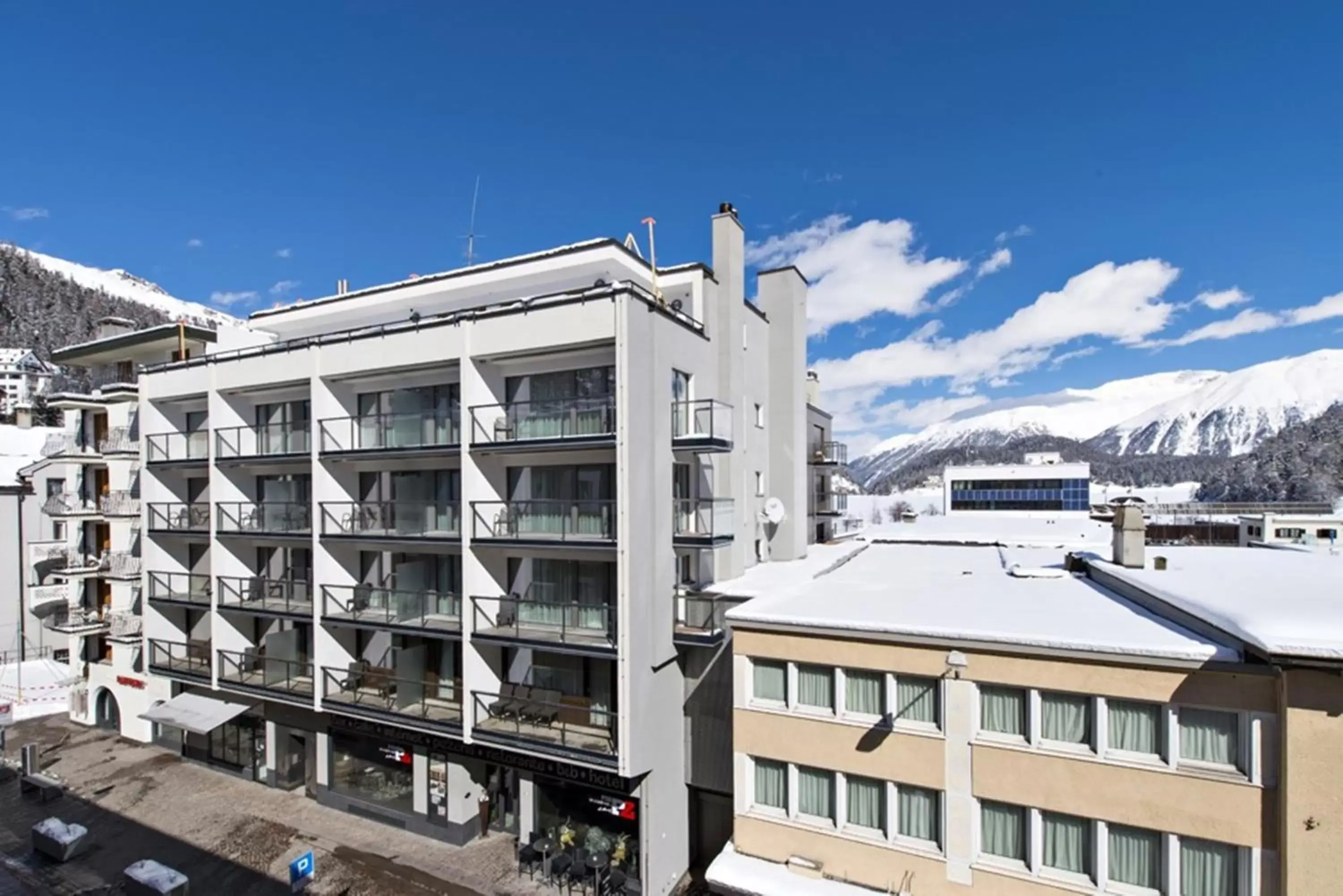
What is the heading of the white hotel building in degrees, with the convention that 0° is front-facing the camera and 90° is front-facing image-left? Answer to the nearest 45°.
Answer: approximately 45°

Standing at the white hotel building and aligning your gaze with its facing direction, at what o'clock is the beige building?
The beige building is roughly at 9 o'clock from the white hotel building.
